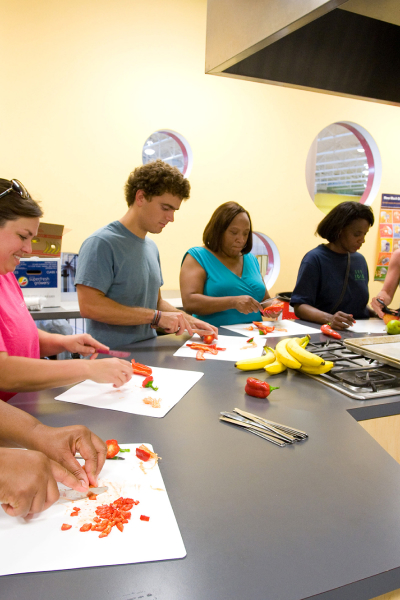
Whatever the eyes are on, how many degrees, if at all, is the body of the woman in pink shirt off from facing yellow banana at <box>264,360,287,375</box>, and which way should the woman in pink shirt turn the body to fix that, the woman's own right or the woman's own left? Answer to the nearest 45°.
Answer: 0° — they already face it

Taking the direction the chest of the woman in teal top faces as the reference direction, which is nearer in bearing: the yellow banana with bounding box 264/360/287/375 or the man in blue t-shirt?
the yellow banana

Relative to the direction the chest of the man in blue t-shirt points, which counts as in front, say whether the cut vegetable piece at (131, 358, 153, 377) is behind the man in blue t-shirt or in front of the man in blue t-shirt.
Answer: in front

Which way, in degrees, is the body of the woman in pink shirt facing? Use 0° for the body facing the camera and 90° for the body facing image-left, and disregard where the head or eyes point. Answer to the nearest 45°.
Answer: approximately 270°

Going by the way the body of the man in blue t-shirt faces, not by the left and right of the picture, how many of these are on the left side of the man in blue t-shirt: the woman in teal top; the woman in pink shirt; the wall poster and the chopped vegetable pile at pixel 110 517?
2

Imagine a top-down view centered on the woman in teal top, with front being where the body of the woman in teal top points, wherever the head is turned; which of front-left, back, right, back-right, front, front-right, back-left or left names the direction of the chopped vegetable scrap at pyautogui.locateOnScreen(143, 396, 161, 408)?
front-right

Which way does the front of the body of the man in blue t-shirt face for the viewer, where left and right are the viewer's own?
facing the viewer and to the right of the viewer

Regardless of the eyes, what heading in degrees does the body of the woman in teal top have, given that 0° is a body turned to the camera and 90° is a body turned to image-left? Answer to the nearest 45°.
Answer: approximately 315°

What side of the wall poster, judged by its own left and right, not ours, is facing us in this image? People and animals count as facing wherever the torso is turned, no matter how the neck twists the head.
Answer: front

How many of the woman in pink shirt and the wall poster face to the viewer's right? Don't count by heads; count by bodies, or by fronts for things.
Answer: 1

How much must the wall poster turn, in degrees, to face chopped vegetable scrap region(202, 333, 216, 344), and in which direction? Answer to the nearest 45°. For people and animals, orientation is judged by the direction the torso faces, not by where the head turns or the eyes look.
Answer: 0° — it already faces it

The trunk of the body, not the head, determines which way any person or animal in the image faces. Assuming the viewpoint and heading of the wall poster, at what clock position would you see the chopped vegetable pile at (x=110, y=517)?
The chopped vegetable pile is roughly at 12 o'clock from the wall poster.

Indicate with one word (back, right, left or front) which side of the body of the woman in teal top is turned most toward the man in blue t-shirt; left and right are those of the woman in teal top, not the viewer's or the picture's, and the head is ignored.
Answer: right
